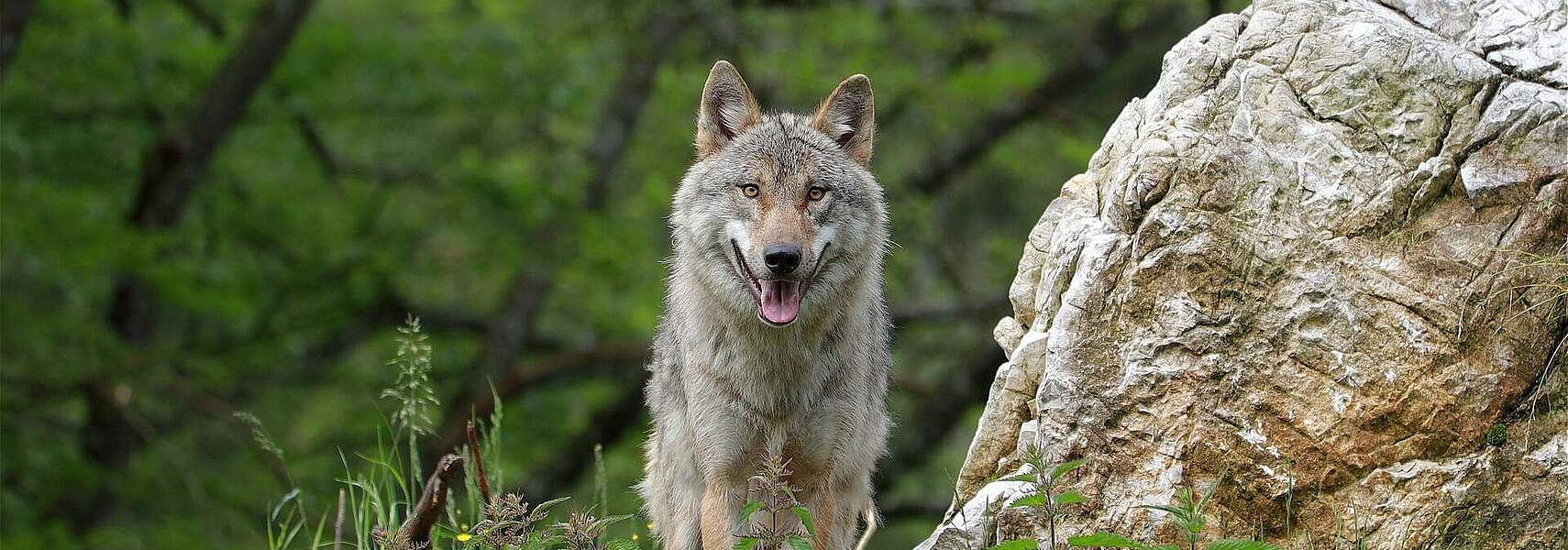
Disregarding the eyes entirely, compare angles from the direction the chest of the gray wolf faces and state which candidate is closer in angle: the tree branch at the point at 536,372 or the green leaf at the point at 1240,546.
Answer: the green leaf

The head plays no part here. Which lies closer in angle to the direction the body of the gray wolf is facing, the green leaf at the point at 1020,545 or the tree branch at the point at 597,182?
the green leaf

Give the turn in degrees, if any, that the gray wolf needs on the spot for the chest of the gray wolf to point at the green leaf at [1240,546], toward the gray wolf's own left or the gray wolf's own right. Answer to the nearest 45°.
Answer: approximately 45° to the gray wolf's own left

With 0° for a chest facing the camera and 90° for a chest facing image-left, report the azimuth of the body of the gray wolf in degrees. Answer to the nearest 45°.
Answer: approximately 0°

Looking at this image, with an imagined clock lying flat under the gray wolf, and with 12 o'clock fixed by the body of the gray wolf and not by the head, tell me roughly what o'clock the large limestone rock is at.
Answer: The large limestone rock is roughly at 10 o'clock from the gray wolf.

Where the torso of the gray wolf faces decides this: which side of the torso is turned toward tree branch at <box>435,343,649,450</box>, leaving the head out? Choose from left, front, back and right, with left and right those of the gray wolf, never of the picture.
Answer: back

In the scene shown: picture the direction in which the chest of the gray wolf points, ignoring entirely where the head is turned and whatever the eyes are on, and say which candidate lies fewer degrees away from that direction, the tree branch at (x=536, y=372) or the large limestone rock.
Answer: the large limestone rock

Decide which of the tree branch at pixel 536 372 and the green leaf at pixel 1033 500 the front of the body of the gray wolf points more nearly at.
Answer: the green leaf

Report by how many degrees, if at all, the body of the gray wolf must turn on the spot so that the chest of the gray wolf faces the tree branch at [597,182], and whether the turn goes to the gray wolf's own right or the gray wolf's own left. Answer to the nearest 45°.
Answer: approximately 180°

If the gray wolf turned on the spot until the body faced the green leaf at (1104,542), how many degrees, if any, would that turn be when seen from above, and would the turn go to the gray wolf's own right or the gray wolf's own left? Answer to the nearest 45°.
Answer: approximately 45° to the gray wolf's own left

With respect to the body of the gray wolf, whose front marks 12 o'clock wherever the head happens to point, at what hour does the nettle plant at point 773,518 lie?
The nettle plant is roughly at 12 o'clock from the gray wolf.
